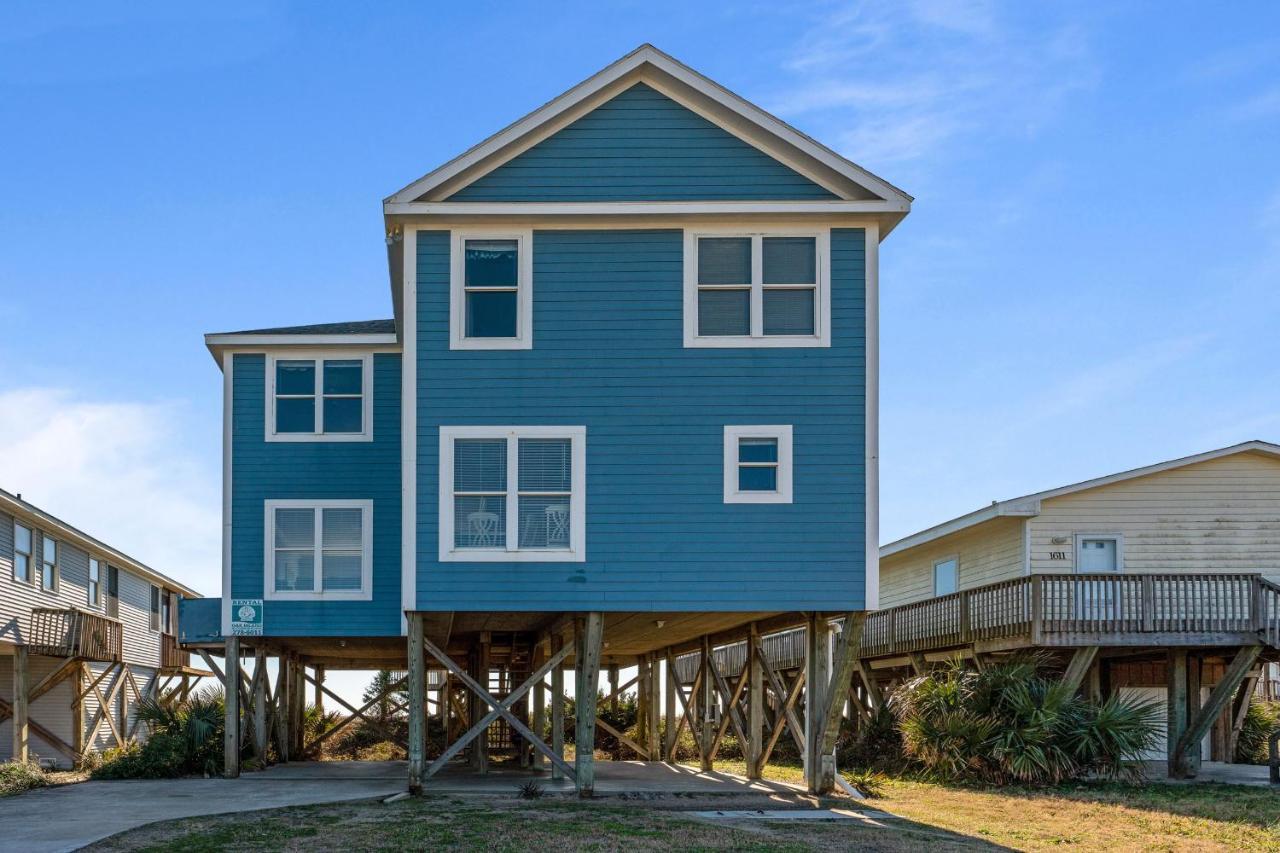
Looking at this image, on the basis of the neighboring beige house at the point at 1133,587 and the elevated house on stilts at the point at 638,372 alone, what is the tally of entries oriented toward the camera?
2

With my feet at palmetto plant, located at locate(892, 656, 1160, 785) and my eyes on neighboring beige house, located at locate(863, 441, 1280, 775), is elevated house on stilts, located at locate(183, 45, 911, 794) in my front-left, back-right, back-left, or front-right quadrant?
back-left

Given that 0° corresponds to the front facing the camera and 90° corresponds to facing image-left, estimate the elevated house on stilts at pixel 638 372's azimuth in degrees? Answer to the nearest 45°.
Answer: approximately 0°

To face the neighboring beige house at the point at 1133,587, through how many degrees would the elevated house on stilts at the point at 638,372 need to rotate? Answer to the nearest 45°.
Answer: approximately 135° to its left

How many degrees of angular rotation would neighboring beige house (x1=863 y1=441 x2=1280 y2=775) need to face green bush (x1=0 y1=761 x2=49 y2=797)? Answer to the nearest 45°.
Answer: approximately 45° to its right
